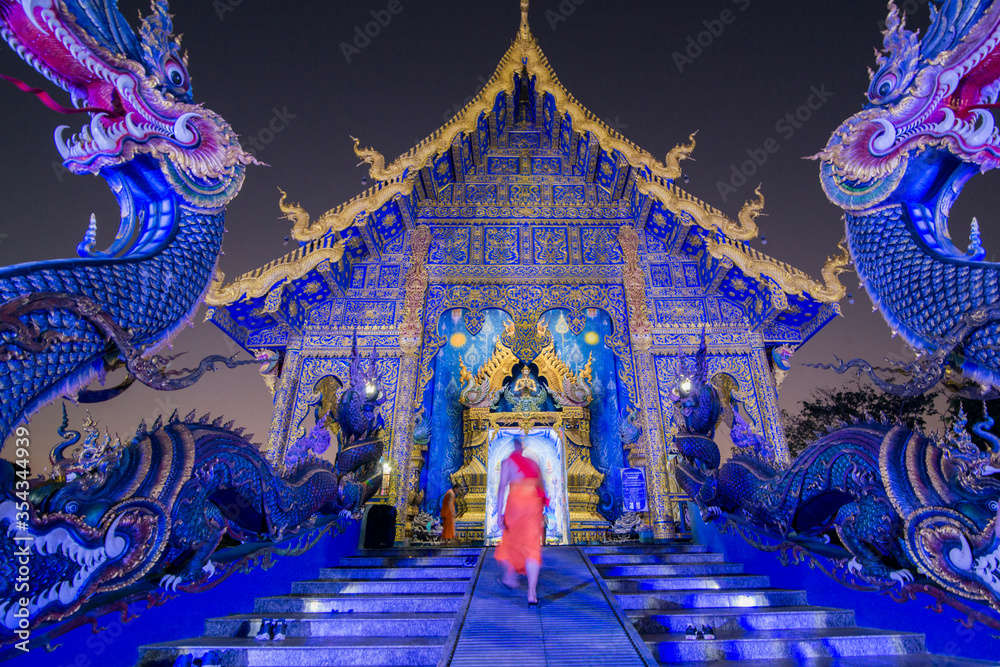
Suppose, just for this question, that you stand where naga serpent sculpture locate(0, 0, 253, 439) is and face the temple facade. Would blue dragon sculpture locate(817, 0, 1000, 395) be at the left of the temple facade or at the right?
right

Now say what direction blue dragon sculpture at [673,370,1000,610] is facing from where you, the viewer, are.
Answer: facing the viewer and to the right of the viewer

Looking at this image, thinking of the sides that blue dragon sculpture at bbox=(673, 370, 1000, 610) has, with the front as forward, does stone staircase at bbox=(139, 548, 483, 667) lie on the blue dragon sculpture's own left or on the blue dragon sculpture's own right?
on the blue dragon sculpture's own right
